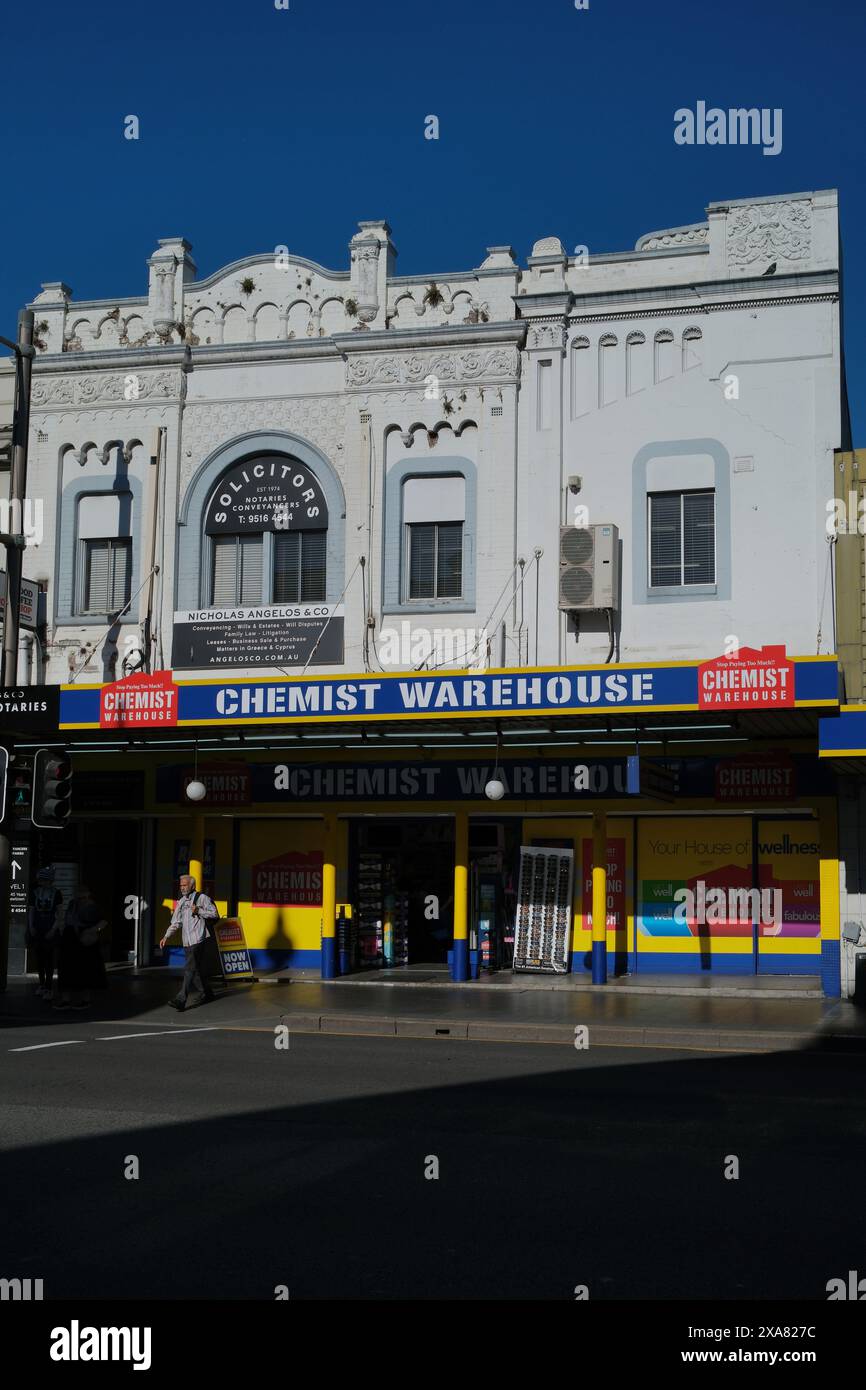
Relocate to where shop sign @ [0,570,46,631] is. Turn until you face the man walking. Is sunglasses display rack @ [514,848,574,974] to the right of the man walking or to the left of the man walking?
left

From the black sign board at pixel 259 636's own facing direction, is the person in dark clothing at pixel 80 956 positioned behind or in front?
in front

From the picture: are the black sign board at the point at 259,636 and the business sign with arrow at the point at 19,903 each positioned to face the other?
no

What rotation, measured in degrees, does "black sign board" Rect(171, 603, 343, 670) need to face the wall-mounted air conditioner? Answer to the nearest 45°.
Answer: approximately 45° to its left

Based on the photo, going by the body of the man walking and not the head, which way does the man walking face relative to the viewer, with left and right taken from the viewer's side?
facing the viewer and to the left of the viewer

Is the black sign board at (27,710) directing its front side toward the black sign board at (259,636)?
no

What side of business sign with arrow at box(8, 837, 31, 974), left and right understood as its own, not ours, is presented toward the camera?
front

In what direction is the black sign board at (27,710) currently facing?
toward the camera

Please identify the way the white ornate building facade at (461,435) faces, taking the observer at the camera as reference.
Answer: facing the viewer

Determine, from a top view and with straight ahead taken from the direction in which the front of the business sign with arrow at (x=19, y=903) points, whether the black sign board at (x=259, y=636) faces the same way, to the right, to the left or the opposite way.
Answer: the same way

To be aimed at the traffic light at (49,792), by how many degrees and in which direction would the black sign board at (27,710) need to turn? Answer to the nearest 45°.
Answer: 0° — it already faces it

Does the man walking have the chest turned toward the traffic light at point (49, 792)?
yes

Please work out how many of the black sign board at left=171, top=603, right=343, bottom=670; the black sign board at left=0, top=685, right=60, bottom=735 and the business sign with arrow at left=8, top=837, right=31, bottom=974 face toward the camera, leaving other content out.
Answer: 3

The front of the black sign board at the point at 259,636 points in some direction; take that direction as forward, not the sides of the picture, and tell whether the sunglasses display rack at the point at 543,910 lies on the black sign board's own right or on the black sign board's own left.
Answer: on the black sign board's own left
